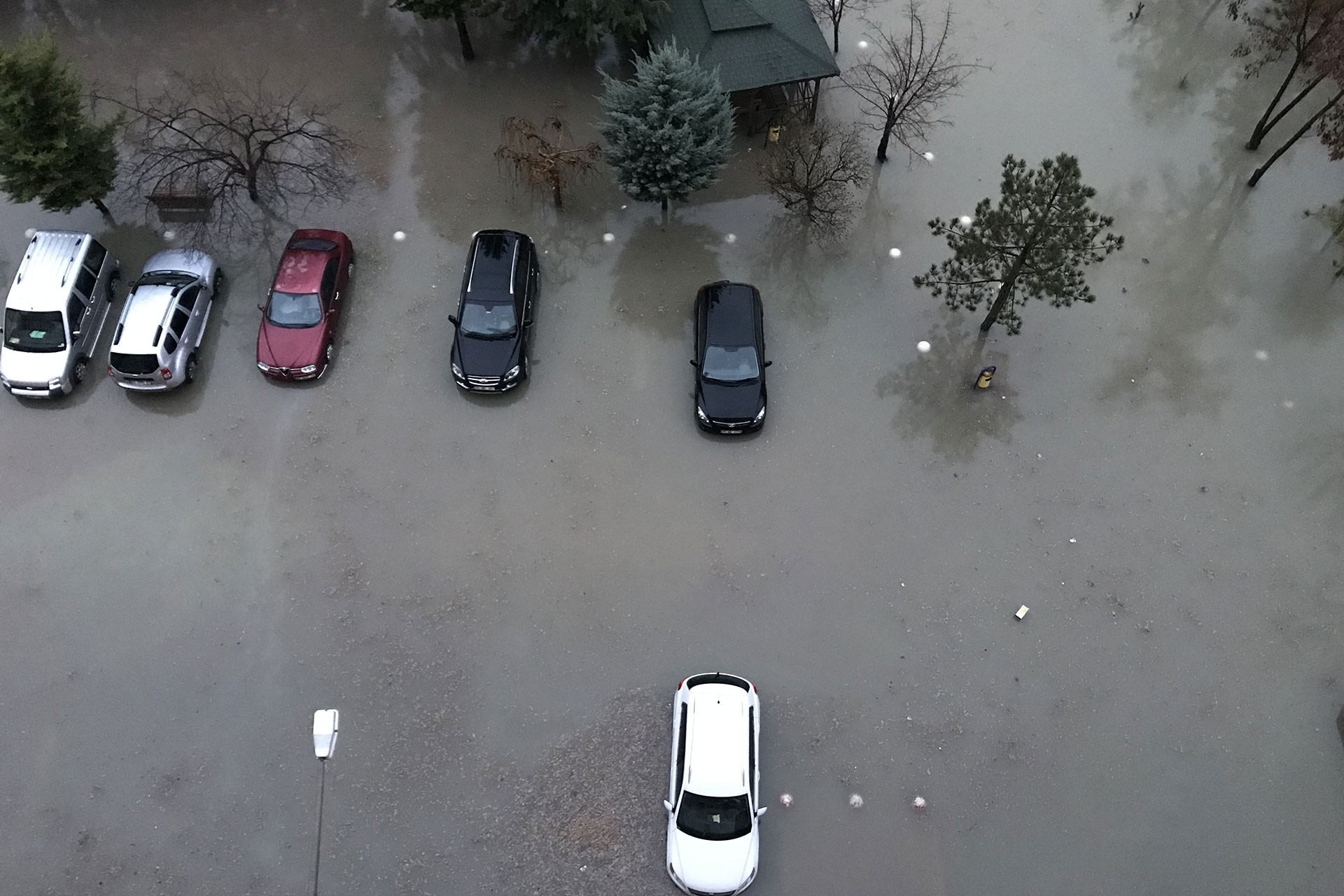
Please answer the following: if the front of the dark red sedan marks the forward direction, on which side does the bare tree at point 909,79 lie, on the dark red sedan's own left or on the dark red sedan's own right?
on the dark red sedan's own left

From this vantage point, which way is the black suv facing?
toward the camera

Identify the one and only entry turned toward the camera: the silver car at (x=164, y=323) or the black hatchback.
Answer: the black hatchback

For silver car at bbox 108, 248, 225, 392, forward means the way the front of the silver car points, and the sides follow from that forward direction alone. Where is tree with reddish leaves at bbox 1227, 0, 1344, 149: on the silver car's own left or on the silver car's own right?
on the silver car's own right

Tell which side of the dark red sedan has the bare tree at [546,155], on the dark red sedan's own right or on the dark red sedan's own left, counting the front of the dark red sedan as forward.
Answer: on the dark red sedan's own left

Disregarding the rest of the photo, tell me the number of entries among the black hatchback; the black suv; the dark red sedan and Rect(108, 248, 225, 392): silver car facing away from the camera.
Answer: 1

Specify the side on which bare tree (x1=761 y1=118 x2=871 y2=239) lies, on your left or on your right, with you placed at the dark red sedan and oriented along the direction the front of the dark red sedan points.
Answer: on your left

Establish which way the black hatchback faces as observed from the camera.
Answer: facing the viewer

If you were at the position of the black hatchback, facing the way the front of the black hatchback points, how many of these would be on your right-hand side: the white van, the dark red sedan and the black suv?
3

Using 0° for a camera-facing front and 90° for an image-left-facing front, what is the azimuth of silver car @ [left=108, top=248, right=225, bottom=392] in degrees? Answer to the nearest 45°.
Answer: approximately 180°

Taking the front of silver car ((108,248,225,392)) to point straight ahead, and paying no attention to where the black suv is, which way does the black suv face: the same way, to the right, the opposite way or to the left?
the opposite way
